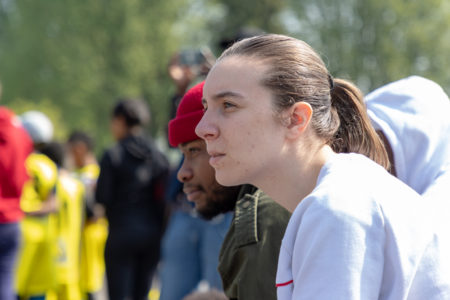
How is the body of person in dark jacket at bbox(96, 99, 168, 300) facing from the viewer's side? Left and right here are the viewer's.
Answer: facing away from the viewer and to the left of the viewer

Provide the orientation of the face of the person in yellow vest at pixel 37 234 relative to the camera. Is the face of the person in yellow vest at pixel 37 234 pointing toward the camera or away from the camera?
away from the camera

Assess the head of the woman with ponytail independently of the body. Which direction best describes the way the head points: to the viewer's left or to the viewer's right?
to the viewer's left

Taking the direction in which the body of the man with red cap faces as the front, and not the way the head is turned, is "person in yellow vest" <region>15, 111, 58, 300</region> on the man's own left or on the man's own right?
on the man's own right

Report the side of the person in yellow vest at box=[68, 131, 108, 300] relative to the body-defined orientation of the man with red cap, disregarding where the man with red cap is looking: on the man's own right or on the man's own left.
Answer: on the man's own right

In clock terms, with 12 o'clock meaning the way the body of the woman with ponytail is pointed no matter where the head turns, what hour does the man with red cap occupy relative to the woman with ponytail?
The man with red cap is roughly at 2 o'clock from the woman with ponytail.

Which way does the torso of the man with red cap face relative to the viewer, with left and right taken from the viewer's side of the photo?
facing to the left of the viewer

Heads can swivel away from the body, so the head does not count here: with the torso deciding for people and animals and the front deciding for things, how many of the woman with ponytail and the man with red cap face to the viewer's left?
2

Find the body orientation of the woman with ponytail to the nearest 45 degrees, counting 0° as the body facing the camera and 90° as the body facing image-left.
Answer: approximately 90°

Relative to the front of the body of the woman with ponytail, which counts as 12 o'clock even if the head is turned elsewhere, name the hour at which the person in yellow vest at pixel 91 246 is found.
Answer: The person in yellow vest is roughly at 2 o'clock from the woman with ponytail.

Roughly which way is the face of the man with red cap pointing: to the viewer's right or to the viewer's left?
to the viewer's left
